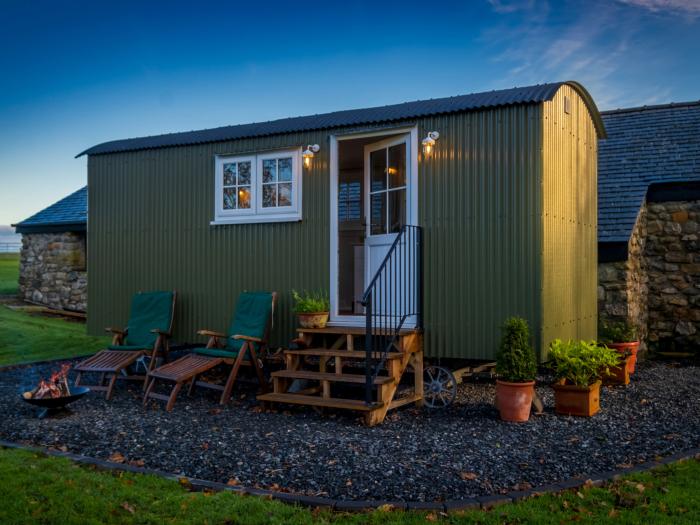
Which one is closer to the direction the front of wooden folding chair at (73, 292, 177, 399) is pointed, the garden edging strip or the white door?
the garden edging strip

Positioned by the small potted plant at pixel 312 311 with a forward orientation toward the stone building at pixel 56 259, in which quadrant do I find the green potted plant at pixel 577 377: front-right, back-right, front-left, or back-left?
back-right

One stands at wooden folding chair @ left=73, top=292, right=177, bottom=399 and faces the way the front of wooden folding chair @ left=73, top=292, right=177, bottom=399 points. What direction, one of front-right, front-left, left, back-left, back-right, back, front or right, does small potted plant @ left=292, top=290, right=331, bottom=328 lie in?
left

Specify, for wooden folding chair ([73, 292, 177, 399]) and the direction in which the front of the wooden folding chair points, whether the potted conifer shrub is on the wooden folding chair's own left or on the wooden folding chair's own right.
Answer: on the wooden folding chair's own left

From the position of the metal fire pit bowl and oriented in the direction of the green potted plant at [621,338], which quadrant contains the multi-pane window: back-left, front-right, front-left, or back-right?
front-left

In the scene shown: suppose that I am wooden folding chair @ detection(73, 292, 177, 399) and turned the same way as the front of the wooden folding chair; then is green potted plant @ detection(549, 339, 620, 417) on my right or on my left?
on my left

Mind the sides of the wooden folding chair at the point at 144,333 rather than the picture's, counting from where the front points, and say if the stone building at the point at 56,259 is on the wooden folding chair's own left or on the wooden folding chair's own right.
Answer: on the wooden folding chair's own right

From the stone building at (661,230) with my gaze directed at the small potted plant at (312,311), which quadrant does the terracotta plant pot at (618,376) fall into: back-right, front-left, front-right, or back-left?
front-left

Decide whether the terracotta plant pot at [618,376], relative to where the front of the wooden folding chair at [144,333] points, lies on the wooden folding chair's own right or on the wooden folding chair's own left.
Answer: on the wooden folding chair's own left

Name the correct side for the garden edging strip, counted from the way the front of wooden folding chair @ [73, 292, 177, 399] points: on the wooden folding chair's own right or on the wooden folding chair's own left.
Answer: on the wooden folding chair's own left

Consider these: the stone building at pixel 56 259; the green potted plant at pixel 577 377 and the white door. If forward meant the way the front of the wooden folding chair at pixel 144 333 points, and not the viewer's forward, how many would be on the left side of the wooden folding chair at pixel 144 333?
2

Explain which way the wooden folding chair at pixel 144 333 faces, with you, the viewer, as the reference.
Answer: facing the viewer and to the left of the viewer

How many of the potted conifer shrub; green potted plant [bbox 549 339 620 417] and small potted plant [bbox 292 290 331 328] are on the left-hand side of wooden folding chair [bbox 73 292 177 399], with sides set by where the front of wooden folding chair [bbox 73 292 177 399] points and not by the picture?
3

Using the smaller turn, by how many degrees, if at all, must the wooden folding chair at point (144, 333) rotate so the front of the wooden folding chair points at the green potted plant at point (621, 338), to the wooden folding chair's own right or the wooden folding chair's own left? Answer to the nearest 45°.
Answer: approximately 135° to the wooden folding chair's own left

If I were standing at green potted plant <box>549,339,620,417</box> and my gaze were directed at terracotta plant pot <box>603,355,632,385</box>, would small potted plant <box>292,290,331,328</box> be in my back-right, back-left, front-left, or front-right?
back-left

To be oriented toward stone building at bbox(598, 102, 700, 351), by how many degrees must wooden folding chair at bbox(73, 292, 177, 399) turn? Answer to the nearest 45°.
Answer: approximately 135° to its left
